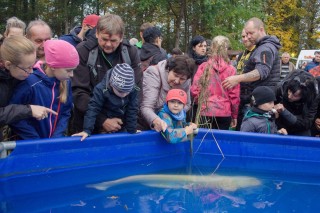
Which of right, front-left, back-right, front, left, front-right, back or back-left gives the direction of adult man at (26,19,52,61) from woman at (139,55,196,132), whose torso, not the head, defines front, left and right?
back-right

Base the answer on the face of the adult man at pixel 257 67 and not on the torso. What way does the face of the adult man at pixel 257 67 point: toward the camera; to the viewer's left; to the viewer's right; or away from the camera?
to the viewer's left

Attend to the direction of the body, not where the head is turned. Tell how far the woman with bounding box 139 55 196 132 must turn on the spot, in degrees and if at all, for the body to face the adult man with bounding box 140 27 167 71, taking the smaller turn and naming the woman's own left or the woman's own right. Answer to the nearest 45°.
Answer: approximately 135° to the woman's own left

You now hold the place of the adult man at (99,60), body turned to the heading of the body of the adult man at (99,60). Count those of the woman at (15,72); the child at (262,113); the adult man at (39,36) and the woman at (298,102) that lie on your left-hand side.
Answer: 2

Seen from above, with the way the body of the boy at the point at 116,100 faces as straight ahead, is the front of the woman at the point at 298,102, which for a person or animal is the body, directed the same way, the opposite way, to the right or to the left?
to the right

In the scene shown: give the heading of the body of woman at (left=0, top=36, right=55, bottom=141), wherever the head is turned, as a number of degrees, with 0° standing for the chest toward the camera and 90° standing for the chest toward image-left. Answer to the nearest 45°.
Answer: approximately 270°

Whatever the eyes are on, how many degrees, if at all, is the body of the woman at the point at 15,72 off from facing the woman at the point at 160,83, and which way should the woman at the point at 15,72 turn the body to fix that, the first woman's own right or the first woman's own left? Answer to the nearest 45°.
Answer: approximately 45° to the first woman's own left

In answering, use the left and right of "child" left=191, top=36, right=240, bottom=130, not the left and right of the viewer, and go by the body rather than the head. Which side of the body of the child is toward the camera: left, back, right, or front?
back

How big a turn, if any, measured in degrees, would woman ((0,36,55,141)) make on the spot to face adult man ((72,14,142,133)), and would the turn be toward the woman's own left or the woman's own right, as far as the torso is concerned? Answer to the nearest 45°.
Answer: approximately 45° to the woman's own left

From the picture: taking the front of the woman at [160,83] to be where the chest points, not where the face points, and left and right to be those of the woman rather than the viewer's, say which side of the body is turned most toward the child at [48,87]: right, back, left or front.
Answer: right

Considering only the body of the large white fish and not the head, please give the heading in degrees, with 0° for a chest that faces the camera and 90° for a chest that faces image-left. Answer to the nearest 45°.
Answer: approximately 270°
